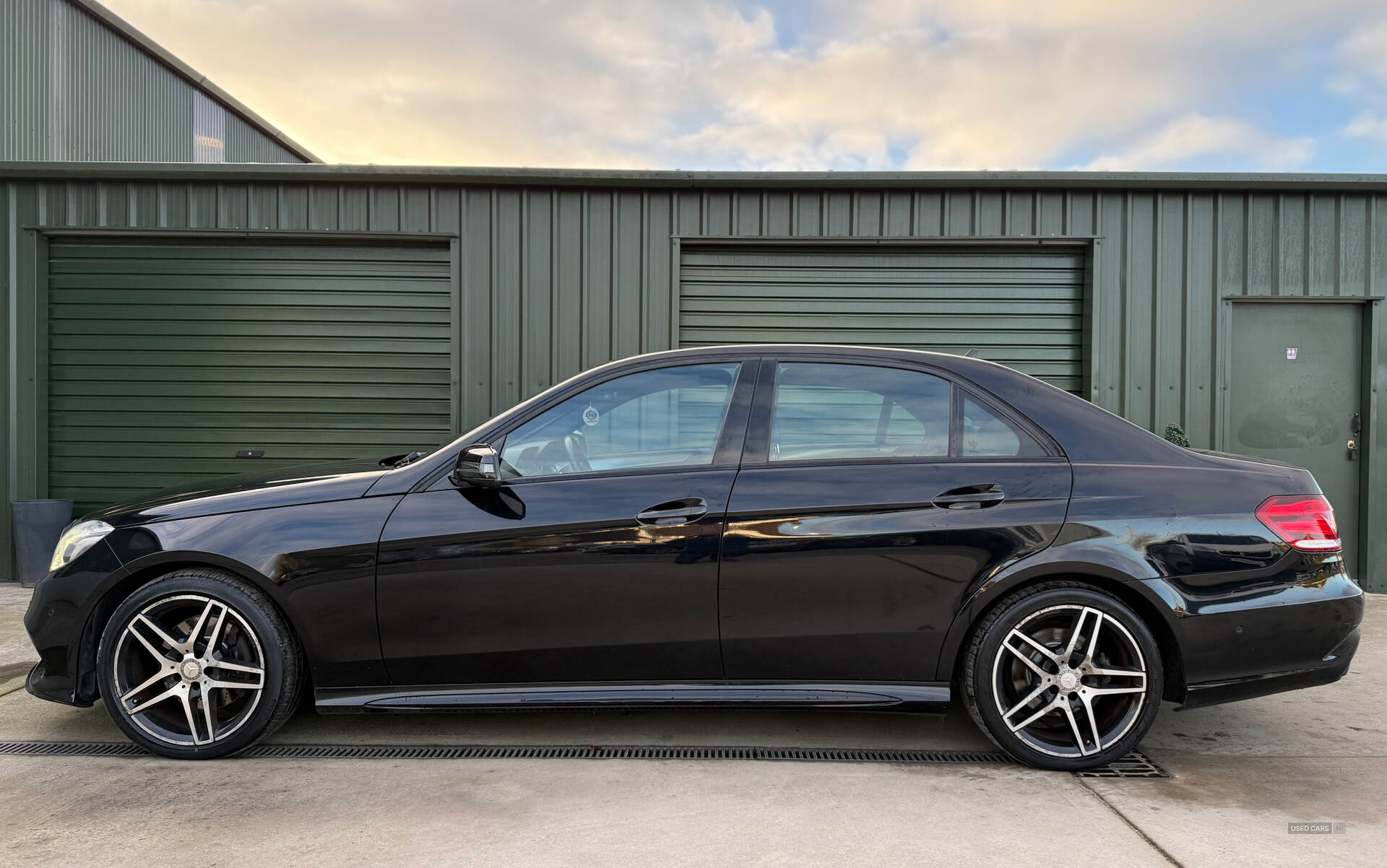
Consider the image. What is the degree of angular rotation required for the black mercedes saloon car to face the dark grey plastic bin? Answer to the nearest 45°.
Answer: approximately 45° to its right

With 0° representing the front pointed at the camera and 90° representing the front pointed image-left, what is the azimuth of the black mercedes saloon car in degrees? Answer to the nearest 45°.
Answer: approximately 90°
